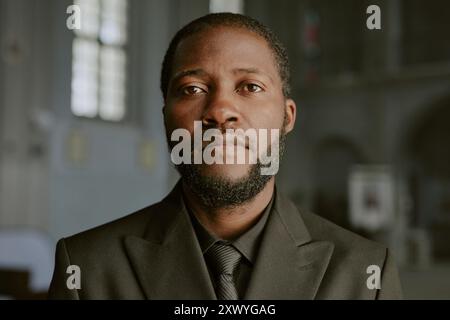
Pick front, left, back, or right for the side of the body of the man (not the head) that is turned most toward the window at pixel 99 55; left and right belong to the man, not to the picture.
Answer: back

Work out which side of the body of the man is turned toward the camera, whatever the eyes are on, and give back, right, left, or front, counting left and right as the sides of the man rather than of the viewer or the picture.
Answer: front

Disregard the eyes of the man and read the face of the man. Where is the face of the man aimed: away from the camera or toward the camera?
toward the camera
